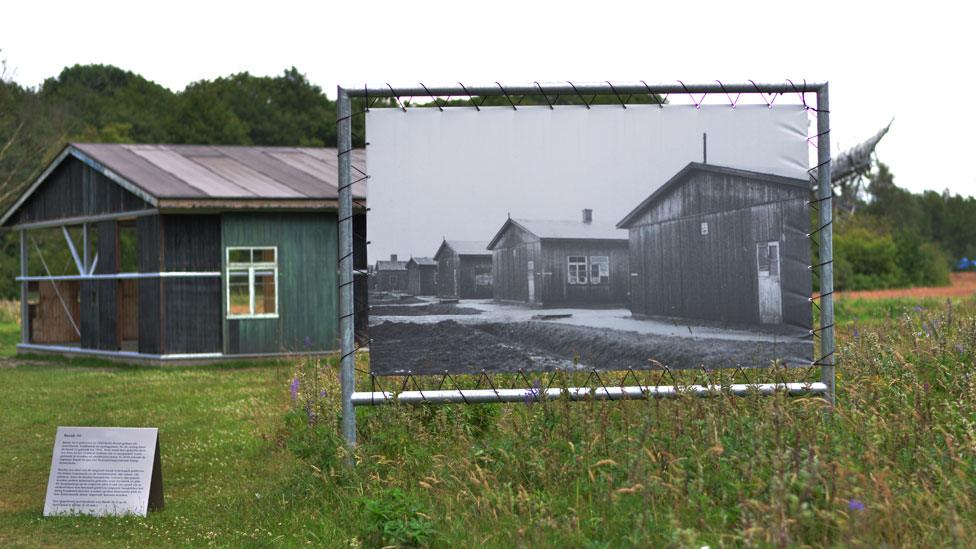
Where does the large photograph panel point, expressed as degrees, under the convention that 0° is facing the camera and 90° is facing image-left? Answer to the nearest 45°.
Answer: approximately 0°
